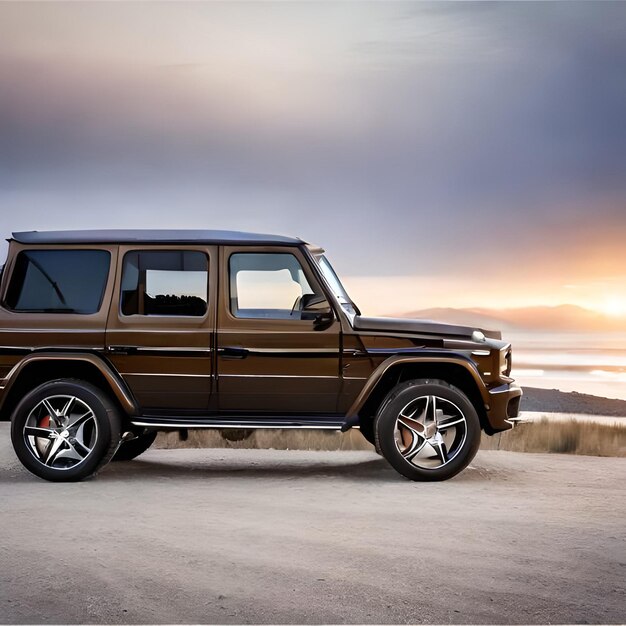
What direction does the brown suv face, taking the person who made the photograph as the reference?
facing to the right of the viewer
